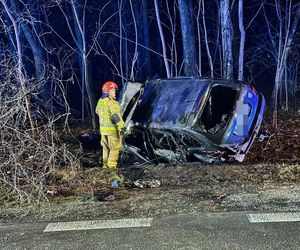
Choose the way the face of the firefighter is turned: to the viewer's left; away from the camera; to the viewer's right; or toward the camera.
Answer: to the viewer's right

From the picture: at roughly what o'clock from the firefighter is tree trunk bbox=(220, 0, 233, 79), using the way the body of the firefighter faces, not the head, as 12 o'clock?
The tree trunk is roughly at 12 o'clock from the firefighter.

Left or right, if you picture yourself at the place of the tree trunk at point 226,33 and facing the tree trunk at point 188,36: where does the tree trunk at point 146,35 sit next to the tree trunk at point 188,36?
right

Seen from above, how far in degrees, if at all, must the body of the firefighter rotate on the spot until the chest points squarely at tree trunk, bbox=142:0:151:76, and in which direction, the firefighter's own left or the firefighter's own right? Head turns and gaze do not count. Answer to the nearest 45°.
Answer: approximately 45° to the firefighter's own left

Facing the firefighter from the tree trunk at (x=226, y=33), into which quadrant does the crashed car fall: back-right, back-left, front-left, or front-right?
front-left

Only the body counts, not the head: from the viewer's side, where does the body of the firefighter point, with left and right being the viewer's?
facing away from the viewer and to the right of the viewer

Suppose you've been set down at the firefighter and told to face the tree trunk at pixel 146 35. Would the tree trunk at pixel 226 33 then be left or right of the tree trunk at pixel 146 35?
right

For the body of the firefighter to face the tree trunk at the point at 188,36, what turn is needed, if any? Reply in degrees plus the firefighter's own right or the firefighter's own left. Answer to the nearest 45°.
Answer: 0° — they already face it
